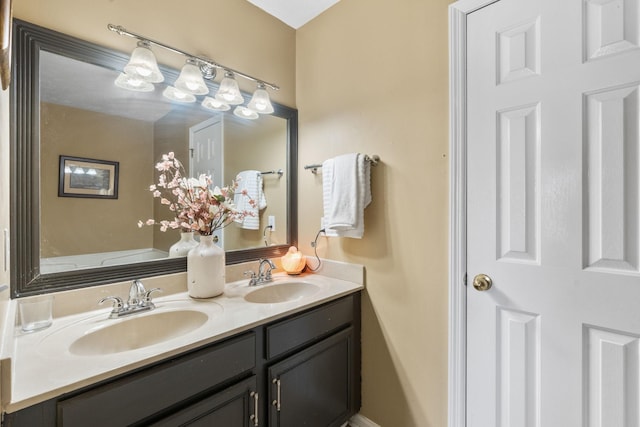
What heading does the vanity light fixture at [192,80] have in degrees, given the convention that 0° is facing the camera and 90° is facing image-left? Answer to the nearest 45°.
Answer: approximately 315°

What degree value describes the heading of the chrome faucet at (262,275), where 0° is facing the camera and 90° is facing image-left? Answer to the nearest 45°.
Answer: approximately 315°

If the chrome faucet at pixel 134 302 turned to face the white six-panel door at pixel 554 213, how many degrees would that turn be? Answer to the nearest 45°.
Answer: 0° — it already faces it

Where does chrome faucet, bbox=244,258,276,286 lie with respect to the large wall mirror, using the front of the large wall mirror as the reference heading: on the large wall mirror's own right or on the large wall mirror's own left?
on the large wall mirror's own left
